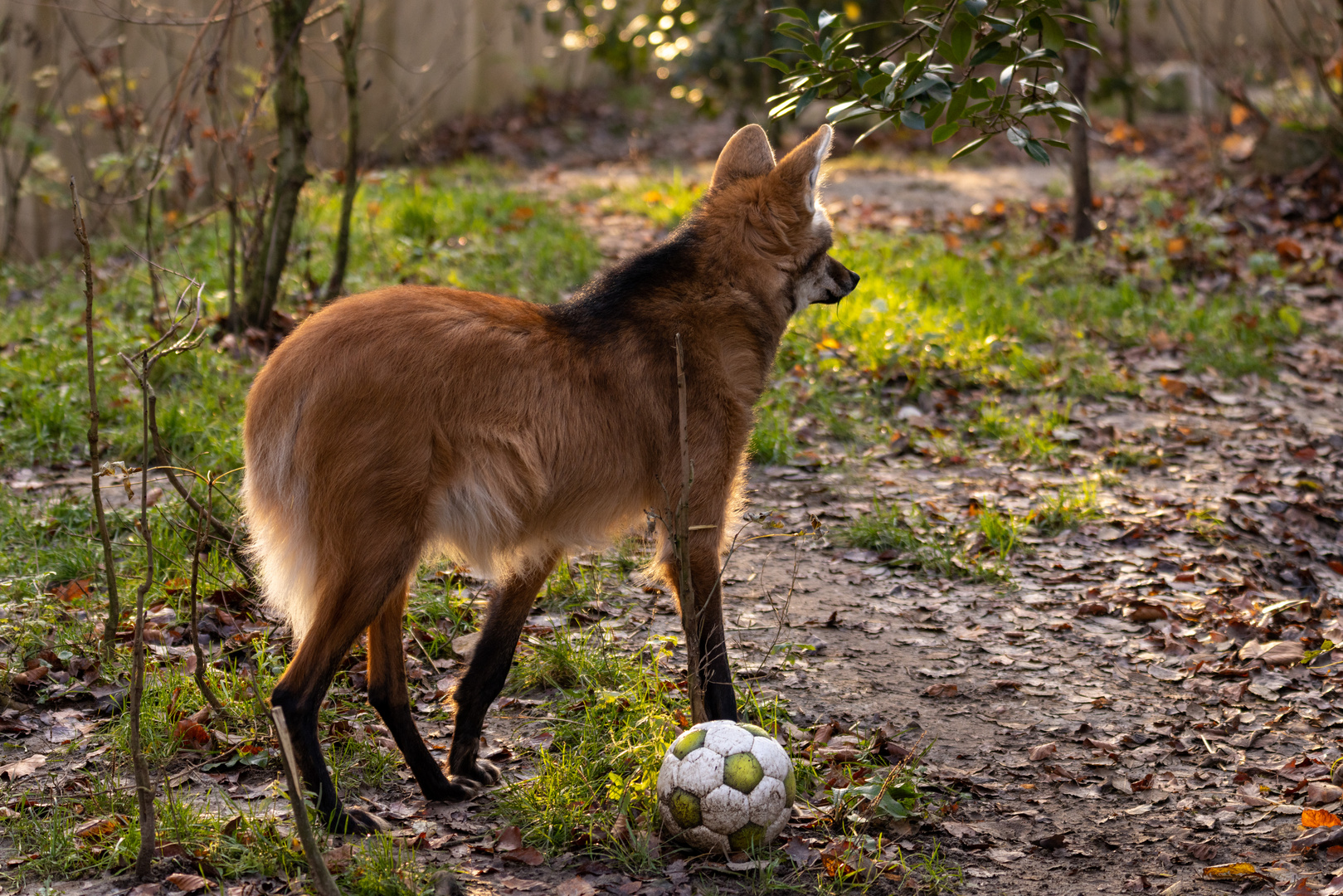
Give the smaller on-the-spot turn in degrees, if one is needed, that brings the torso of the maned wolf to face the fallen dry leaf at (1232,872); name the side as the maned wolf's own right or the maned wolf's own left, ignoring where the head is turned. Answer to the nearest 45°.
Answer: approximately 90° to the maned wolf's own right

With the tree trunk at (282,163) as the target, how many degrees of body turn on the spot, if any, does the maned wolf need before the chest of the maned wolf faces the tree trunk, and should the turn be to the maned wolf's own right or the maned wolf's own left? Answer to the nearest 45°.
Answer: approximately 45° to the maned wolf's own left

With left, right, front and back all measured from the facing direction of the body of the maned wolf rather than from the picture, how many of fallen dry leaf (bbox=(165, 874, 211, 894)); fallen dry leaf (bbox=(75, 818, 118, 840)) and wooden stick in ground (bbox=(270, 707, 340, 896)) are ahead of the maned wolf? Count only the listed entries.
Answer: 0

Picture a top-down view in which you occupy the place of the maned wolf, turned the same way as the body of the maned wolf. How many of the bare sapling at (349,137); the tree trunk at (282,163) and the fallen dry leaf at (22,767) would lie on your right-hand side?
0

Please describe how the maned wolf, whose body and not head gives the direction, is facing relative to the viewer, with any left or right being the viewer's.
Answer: facing away from the viewer and to the right of the viewer

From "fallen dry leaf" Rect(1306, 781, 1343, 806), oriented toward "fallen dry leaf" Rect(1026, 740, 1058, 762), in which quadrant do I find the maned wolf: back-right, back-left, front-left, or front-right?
front-left

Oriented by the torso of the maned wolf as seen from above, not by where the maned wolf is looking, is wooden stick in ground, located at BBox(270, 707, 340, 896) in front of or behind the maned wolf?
behind

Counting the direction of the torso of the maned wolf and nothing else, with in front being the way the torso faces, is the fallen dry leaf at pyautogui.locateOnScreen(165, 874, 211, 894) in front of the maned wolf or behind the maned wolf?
behind

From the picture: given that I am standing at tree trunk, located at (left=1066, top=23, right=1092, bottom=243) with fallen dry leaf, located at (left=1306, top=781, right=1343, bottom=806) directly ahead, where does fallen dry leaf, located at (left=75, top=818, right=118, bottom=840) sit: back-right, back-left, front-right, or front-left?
front-right

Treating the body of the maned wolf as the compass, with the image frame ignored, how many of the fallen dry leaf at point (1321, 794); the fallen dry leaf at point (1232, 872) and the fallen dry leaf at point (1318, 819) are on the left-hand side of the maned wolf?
0
